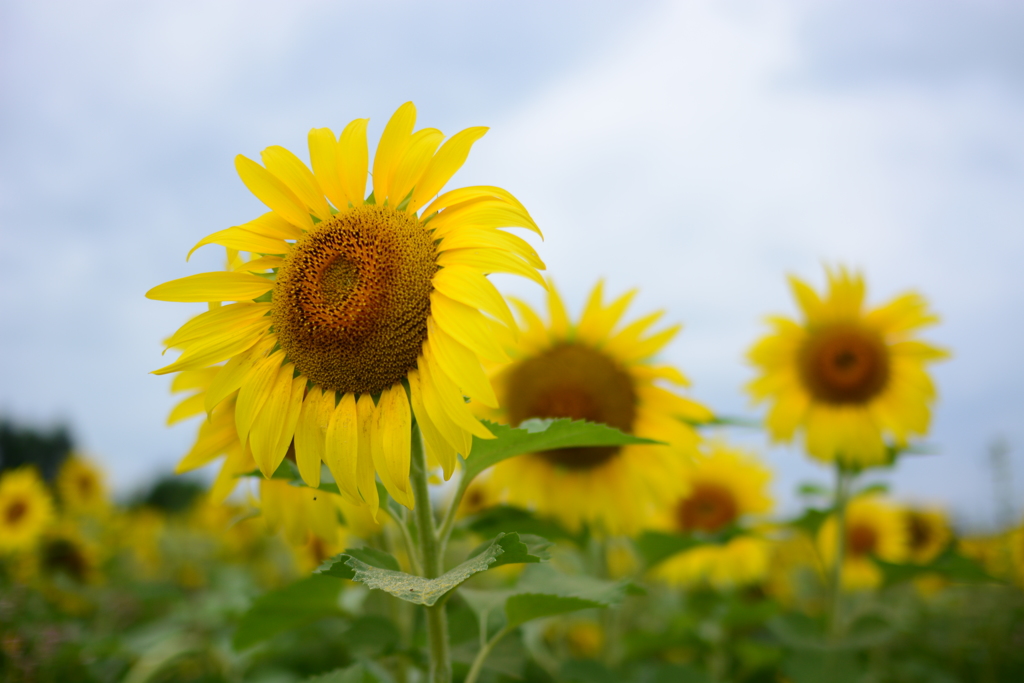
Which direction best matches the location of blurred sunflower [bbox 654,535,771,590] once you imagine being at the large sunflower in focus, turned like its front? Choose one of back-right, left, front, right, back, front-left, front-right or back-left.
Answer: back

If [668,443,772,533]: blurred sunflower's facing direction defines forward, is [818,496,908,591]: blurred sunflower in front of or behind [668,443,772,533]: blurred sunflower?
behind

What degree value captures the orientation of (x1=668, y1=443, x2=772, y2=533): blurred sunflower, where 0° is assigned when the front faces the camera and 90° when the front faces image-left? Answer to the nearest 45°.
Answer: approximately 45°

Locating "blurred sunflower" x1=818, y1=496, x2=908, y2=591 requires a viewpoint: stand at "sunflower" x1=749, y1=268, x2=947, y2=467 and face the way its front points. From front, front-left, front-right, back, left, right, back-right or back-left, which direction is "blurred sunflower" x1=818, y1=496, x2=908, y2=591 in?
back

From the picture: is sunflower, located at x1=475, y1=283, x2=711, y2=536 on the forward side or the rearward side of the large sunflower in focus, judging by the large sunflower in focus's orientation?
on the rearward side

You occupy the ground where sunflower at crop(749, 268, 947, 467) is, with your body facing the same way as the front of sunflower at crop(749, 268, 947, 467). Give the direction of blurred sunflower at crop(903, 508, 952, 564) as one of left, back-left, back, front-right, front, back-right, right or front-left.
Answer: back
